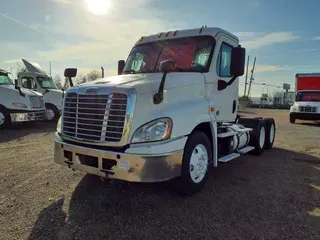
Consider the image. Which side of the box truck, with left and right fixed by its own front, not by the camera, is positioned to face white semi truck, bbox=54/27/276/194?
front

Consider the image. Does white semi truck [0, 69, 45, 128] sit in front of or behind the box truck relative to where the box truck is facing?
in front

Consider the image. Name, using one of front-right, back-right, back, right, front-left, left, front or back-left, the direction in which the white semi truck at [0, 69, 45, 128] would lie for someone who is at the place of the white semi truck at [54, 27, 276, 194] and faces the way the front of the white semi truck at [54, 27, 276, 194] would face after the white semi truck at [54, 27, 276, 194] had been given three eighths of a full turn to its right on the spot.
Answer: front-left

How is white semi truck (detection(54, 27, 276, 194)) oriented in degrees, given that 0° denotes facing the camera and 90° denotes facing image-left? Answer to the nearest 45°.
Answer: approximately 45°

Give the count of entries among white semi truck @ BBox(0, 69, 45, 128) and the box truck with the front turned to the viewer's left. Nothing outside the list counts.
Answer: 0

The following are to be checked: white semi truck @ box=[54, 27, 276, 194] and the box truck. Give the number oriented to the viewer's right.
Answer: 0

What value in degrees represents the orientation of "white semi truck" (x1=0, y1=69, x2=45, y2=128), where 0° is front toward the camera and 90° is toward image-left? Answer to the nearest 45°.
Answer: approximately 315°
